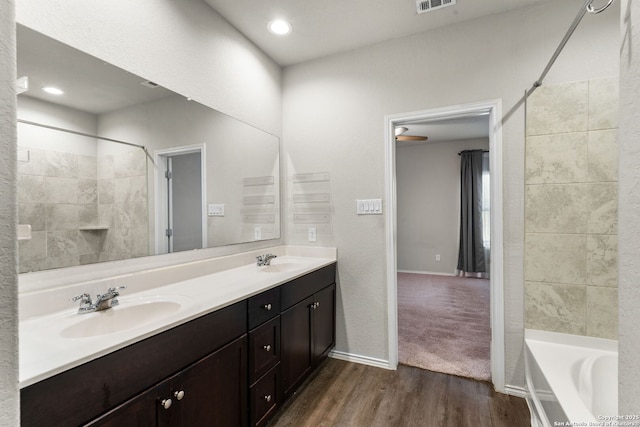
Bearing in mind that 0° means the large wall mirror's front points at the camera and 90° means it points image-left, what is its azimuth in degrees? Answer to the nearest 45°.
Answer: approximately 315°

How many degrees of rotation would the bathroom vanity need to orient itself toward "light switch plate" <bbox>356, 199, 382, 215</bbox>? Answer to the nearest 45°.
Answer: approximately 90° to its left

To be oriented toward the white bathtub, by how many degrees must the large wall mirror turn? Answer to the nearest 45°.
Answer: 0° — it already faces it

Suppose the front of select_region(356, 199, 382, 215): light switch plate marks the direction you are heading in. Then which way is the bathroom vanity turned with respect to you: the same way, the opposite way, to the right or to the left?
to the left

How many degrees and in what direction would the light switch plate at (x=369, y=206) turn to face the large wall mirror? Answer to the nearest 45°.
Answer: approximately 45° to its right

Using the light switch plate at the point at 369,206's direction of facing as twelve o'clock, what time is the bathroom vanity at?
The bathroom vanity is roughly at 1 o'clock from the light switch plate.

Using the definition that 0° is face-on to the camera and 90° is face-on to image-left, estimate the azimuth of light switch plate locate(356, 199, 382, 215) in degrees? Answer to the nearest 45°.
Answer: approximately 0°

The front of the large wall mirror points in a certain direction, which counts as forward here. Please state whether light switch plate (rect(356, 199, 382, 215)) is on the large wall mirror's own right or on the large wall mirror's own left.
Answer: on the large wall mirror's own left

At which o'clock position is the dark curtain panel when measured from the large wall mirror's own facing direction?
The dark curtain panel is roughly at 10 o'clock from the large wall mirror.
